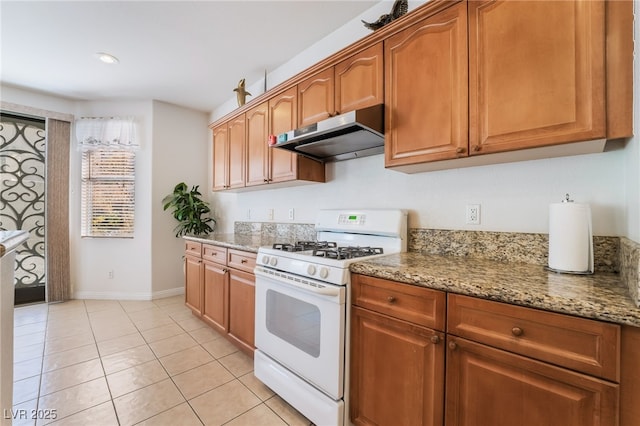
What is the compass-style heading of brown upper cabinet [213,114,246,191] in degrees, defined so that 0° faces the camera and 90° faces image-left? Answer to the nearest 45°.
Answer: approximately 45°

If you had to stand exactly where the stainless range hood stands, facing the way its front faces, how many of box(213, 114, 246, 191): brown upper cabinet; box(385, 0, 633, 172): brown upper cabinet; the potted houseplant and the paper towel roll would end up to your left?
2

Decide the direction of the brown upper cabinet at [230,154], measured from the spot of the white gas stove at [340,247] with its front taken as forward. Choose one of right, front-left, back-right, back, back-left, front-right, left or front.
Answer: right

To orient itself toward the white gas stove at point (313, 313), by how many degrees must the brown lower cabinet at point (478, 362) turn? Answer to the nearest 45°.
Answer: approximately 45° to its right

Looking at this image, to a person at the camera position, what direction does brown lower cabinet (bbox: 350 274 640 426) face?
facing the viewer and to the left of the viewer

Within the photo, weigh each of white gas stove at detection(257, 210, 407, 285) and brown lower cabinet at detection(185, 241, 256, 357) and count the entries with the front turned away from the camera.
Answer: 0

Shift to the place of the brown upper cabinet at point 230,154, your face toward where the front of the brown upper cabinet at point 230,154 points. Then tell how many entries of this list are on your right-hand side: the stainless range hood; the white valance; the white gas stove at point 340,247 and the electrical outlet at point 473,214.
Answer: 1

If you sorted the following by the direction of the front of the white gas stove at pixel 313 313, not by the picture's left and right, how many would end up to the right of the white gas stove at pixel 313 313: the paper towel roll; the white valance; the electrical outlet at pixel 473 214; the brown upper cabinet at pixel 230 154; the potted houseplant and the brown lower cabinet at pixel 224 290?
4

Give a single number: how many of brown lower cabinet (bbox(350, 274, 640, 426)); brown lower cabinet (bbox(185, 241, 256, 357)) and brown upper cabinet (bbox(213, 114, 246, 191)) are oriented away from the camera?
0

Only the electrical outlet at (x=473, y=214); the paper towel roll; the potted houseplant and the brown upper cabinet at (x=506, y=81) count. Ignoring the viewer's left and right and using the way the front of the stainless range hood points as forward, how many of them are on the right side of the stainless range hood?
1

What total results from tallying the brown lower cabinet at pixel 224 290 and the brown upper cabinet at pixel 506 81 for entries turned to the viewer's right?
0

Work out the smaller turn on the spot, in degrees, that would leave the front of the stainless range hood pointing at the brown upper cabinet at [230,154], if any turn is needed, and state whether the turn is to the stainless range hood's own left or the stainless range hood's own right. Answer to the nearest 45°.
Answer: approximately 90° to the stainless range hood's own right

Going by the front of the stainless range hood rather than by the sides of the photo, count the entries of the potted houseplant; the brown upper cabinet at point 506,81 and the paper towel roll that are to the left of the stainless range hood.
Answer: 2
